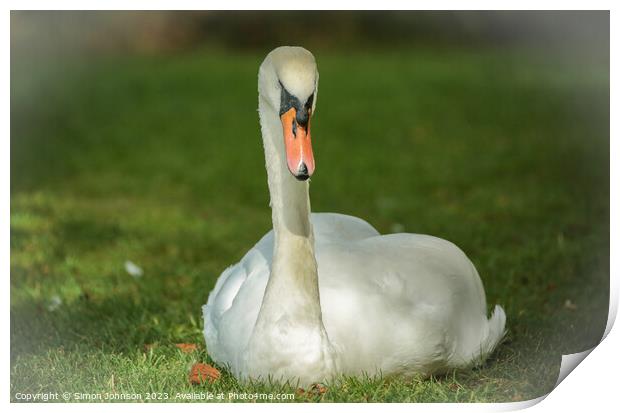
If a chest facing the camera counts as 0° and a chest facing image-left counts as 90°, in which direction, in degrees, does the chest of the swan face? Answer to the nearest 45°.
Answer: approximately 45°
